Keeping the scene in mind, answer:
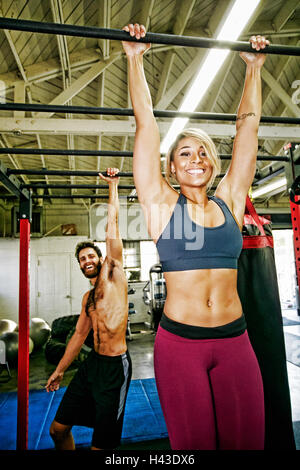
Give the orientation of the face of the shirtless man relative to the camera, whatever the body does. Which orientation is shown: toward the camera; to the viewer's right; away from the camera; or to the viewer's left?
toward the camera

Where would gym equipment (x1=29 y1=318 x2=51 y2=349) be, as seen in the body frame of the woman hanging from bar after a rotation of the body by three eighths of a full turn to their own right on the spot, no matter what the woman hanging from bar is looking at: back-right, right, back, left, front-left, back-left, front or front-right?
front

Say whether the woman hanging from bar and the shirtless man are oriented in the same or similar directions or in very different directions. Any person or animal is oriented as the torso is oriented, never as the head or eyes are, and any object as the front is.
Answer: same or similar directions

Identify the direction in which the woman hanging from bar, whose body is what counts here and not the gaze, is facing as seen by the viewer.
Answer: toward the camera

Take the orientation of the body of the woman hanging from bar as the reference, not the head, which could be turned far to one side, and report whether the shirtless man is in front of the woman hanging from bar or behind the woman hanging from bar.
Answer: behind

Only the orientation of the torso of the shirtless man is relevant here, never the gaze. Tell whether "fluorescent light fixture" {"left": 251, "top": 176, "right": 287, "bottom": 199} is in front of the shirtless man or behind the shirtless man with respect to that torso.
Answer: behind

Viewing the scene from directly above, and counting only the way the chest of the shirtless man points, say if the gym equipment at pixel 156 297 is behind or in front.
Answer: behind

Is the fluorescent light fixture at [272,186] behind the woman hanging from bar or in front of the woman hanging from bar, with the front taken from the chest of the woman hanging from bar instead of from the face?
behind

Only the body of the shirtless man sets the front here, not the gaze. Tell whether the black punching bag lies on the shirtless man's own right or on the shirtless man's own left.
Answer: on the shirtless man's own left

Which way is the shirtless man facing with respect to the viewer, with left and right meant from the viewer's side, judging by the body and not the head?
facing the viewer and to the left of the viewer

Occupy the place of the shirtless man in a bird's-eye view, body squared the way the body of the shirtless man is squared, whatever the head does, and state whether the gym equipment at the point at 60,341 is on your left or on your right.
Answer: on your right

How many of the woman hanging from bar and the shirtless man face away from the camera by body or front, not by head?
0

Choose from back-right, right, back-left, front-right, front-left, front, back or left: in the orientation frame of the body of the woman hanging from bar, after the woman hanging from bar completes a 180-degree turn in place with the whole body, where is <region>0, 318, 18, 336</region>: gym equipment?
front-left

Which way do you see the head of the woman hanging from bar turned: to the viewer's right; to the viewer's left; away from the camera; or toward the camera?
toward the camera
